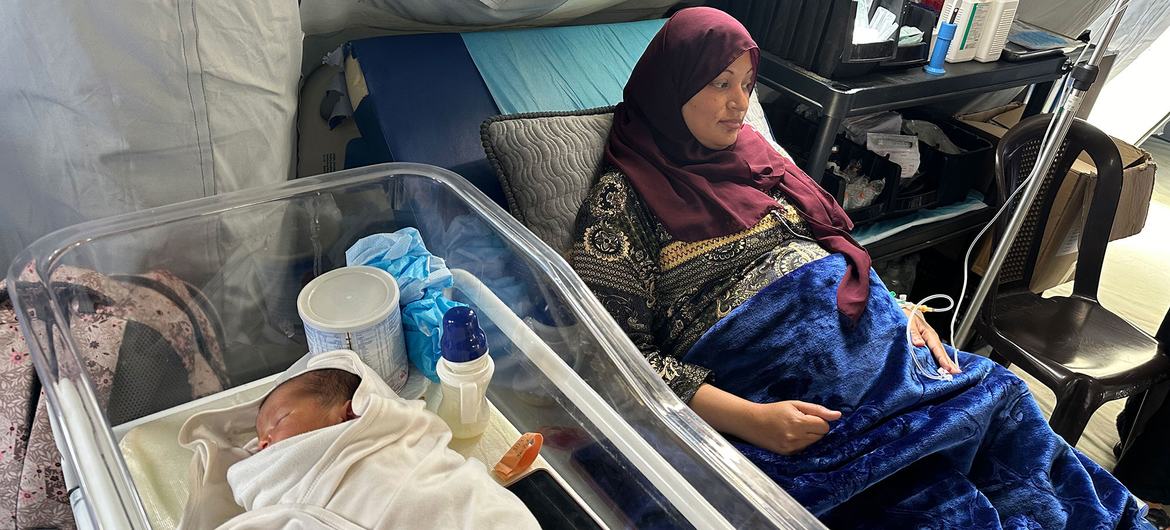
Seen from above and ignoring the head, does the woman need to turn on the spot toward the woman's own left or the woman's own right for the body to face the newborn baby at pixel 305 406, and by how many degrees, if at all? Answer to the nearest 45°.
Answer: approximately 90° to the woman's own right

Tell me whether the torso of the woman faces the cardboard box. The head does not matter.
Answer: no

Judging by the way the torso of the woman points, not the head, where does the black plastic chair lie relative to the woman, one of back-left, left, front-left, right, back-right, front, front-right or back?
left

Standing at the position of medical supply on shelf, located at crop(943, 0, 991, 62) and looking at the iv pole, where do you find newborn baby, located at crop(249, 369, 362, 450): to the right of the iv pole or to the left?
right

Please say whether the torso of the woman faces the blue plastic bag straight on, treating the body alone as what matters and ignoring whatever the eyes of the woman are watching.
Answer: no

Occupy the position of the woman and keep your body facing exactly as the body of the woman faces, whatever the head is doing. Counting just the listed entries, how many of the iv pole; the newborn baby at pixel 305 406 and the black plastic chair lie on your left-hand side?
2

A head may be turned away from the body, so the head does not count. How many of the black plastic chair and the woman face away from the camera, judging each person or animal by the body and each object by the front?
0

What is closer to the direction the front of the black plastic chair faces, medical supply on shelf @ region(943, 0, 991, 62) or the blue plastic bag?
the blue plastic bag

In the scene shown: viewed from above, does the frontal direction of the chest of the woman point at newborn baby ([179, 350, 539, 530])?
no

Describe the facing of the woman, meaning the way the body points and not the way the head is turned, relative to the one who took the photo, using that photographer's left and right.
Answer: facing the viewer and to the right of the viewer

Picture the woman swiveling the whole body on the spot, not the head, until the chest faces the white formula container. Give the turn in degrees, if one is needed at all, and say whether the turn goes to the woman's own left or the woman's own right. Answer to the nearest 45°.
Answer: approximately 90° to the woman's own right

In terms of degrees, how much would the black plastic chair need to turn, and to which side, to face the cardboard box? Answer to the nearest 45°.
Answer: approximately 135° to its left

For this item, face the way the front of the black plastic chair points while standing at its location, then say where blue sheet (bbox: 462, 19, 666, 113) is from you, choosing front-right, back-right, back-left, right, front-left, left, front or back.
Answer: right

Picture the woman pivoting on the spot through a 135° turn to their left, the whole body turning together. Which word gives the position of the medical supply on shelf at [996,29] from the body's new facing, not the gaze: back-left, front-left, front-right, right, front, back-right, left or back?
front

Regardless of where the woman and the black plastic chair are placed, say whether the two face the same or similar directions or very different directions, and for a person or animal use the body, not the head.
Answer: same or similar directions

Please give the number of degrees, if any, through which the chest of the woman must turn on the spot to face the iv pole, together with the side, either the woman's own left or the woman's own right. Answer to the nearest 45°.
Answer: approximately 90° to the woman's own left
